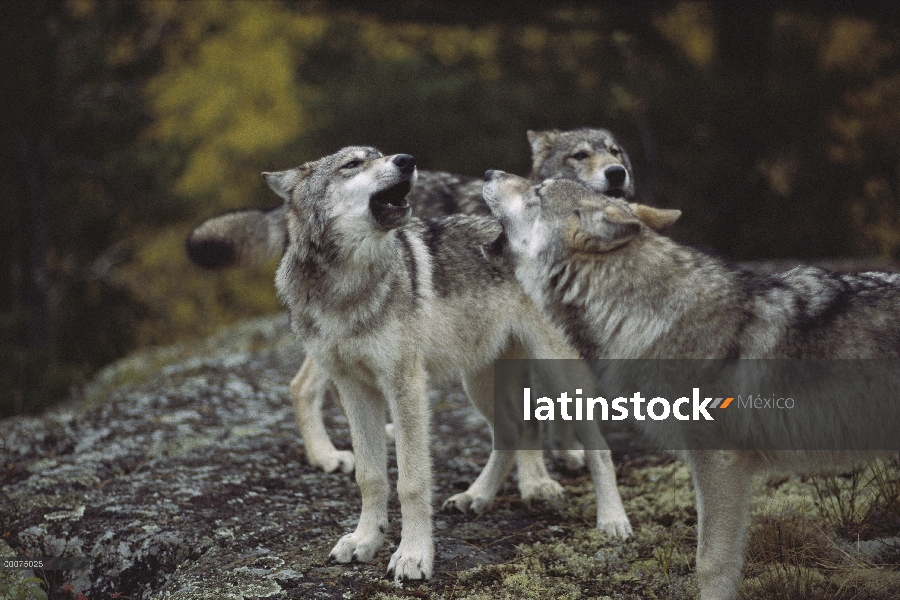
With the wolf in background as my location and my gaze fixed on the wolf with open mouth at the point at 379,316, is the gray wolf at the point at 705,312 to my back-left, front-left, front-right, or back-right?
front-left

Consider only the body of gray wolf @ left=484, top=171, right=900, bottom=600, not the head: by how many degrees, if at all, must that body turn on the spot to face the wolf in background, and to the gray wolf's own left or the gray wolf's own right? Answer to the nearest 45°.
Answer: approximately 45° to the gray wolf's own right

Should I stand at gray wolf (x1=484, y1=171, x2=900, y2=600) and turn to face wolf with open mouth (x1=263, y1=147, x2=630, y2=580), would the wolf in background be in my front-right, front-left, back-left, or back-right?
front-right

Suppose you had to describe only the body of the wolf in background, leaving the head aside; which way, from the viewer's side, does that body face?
to the viewer's right

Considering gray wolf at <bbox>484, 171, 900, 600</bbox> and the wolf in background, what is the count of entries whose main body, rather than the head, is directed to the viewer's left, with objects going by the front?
1

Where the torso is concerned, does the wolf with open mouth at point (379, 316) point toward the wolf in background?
no

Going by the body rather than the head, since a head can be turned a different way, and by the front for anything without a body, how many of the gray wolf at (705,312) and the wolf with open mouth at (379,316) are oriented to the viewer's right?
0

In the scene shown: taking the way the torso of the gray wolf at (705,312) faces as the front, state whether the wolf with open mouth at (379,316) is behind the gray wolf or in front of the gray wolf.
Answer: in front

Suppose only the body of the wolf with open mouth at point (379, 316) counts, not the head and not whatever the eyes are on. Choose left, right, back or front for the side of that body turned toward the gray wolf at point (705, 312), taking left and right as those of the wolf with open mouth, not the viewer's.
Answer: left

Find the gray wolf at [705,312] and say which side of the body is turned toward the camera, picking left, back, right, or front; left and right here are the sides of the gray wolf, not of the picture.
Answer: left
